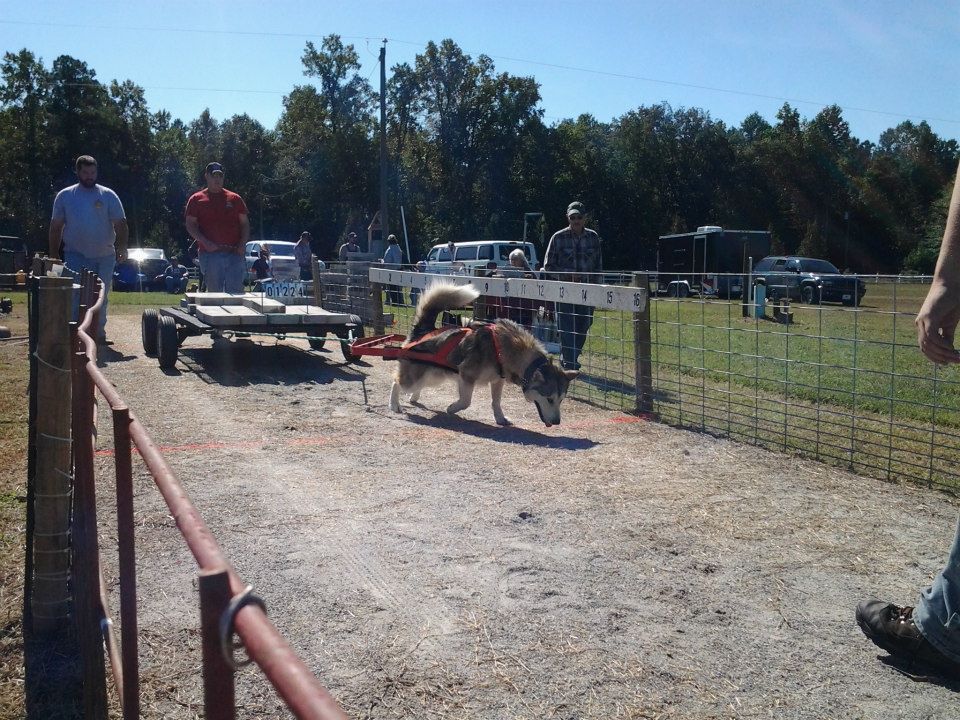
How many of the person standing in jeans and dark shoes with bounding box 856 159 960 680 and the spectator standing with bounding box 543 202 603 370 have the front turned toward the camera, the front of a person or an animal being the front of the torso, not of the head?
1

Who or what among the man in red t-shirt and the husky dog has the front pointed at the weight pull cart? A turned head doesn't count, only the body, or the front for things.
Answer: the man in red t-shirt

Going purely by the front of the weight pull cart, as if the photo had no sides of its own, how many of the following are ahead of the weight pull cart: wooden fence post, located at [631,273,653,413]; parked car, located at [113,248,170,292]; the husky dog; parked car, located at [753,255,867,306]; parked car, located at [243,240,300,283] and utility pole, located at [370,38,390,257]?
2

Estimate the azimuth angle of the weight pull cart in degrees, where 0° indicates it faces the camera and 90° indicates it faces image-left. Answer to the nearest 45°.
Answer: approximately 315°

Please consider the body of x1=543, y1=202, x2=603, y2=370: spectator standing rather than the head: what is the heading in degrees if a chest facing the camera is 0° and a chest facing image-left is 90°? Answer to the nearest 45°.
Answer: approximately 0°

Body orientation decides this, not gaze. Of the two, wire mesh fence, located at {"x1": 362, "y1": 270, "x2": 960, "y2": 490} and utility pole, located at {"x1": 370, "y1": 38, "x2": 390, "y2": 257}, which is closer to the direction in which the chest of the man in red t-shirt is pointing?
the wire mesh fence

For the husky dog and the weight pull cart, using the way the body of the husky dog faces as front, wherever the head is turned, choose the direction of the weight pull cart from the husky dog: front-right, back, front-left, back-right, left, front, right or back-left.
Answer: back

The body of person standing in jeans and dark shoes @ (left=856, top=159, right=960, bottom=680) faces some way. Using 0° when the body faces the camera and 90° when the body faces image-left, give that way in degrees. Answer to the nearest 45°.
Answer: approximately 90°

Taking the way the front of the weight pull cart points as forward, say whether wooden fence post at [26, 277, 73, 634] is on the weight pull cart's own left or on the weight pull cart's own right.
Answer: on the weight pull cart's own right

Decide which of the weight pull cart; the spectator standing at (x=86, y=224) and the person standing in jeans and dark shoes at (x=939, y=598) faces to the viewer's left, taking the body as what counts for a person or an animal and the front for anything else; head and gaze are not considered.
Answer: the person standing in jeans and dark shoes at (x=939, y=598)
